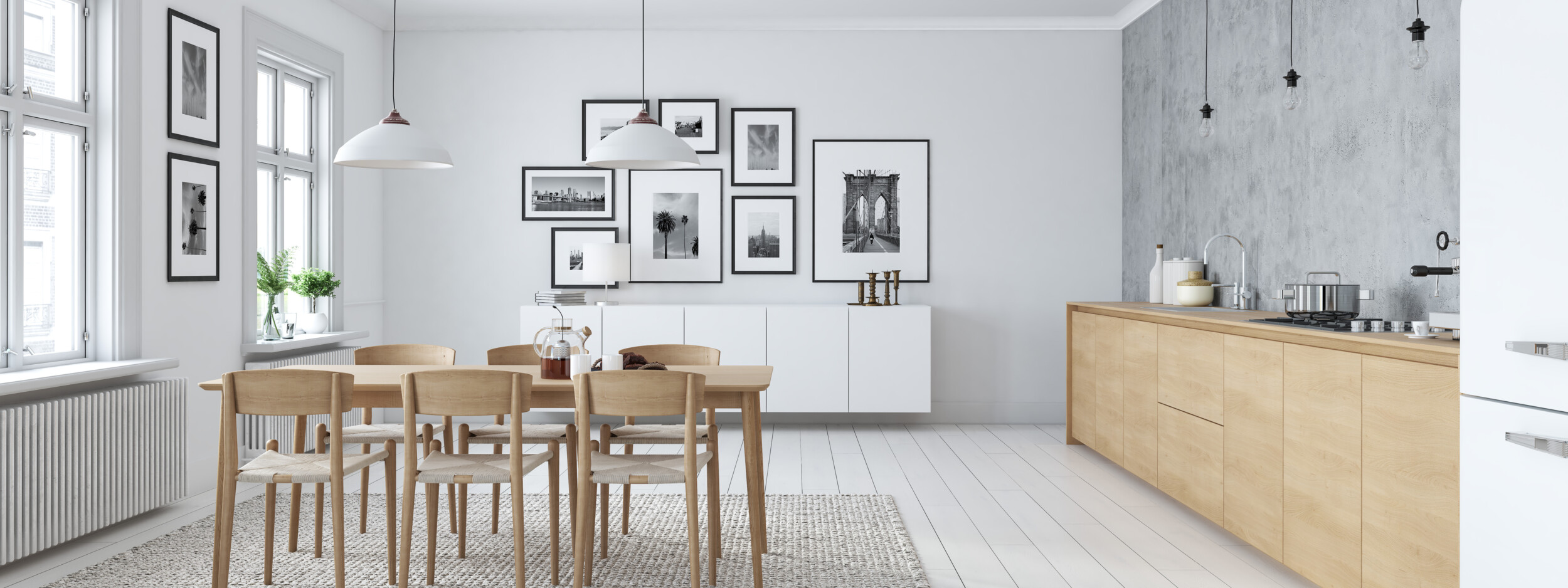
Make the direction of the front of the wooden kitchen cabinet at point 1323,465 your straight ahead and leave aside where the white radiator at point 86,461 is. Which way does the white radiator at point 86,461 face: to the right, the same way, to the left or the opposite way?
the opposite way

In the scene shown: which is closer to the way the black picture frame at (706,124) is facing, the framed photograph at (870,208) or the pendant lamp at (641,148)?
the pendant lamp

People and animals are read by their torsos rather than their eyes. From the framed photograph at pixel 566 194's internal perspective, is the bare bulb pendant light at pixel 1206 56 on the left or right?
on its left

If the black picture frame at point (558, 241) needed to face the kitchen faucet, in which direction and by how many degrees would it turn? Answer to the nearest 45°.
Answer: approximately 45° to its left

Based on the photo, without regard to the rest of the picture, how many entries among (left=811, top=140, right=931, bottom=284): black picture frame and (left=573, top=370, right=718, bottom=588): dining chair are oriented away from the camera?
1

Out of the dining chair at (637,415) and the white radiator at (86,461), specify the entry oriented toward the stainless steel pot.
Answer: the white radiator

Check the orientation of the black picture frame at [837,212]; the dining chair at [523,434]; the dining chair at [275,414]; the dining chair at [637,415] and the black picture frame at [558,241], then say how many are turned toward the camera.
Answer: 3

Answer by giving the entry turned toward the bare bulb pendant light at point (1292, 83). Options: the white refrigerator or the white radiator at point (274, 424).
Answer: the white radiator

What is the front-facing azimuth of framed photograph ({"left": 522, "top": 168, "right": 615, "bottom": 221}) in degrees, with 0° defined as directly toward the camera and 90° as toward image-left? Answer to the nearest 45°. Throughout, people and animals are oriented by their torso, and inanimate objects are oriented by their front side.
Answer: approximately 0°

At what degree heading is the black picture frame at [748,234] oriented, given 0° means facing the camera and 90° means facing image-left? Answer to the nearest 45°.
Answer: approximately 0°

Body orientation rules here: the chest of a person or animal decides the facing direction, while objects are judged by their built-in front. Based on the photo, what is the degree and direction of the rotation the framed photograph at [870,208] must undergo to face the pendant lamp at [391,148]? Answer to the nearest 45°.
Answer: approximately 45° to its right

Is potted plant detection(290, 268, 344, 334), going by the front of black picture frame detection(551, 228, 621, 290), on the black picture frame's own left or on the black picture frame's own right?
on the black picture frame's own right
